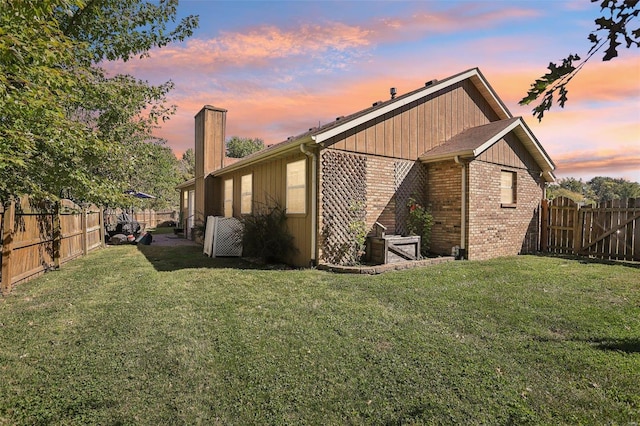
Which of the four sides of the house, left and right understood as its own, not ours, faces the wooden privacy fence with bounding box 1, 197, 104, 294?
back

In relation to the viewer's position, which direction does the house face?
facing away from the viewer and to the right of the viewer

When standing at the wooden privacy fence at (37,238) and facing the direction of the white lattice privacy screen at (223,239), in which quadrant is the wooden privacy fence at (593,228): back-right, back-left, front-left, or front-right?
front-right

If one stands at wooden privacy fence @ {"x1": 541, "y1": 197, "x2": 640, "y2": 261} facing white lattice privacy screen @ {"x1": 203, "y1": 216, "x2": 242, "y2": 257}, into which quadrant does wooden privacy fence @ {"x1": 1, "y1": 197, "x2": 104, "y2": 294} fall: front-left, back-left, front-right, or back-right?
front-left

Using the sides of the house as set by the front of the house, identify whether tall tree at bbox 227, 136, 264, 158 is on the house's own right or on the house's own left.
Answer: on the house's own left

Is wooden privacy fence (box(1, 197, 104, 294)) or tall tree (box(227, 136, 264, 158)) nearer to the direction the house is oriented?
the tall tree

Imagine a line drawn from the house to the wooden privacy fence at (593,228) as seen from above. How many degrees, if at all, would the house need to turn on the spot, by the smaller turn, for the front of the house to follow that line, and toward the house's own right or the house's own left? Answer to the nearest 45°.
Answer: approximately 45° to the house's own right

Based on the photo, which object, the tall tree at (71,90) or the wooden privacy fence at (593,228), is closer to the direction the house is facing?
the wooden privacy fence
